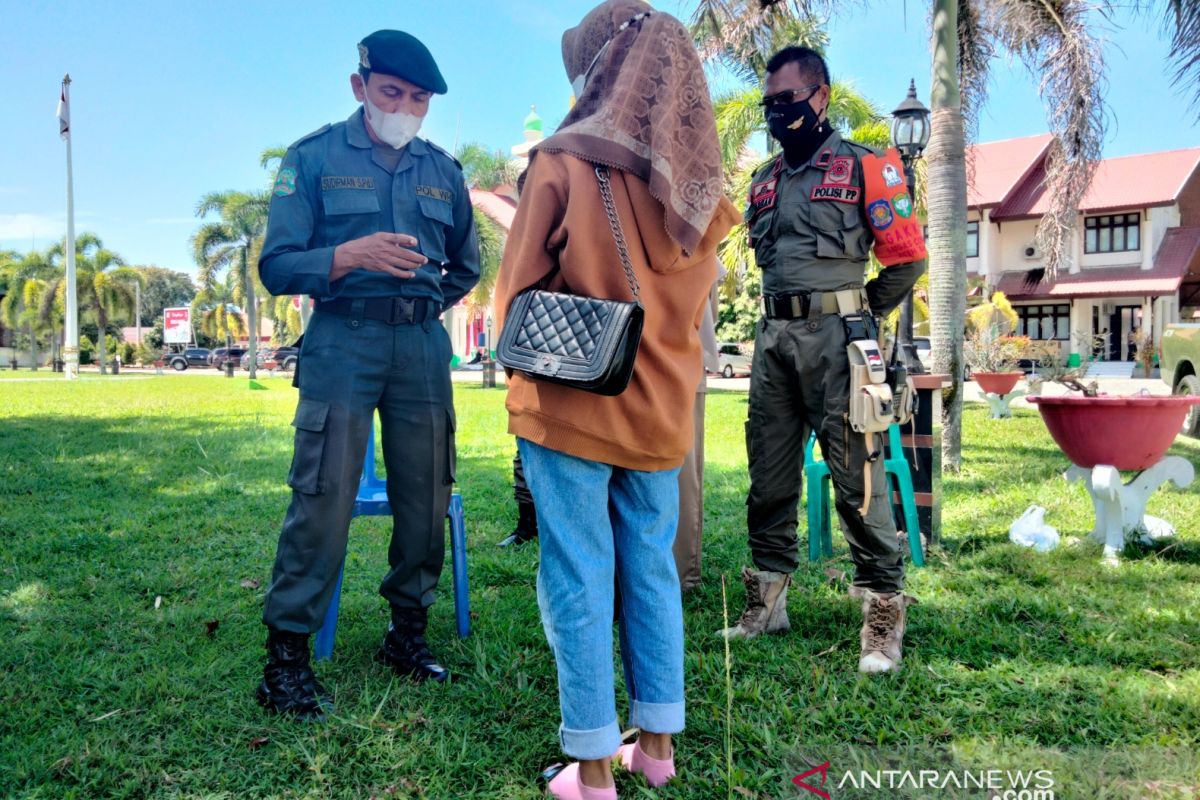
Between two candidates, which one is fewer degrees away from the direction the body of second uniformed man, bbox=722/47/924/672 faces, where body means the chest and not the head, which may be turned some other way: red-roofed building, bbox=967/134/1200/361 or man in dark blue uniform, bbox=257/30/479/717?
the man in dark blue uniform

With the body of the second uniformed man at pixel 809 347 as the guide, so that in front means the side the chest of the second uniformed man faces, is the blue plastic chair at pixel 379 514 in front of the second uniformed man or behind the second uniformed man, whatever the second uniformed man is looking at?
in front

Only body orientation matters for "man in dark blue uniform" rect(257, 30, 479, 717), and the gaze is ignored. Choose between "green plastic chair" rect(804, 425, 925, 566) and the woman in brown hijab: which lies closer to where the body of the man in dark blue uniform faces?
the woman in brown hijab

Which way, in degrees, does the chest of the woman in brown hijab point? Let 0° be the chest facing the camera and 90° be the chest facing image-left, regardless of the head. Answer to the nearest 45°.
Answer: approximately 135°

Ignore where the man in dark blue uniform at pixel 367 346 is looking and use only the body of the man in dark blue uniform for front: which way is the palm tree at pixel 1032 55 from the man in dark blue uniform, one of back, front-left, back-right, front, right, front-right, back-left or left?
left

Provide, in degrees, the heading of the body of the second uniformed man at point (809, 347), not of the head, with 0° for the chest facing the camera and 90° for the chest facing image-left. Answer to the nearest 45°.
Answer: approximately 45°

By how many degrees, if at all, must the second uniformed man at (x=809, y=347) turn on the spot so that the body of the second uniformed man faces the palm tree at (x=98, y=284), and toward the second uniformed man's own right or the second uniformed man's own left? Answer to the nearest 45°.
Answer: approximately 90° to the second uniformed man's own right

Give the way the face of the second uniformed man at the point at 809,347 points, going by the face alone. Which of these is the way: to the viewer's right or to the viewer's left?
to the viewer's left

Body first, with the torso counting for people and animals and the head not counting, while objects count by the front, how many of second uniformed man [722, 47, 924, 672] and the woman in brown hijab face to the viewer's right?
0

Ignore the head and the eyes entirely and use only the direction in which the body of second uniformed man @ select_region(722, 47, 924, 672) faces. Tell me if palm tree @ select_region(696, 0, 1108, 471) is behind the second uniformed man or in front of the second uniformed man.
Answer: behind

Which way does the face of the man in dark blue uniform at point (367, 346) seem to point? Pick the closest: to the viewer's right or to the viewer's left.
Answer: to the viewer's right

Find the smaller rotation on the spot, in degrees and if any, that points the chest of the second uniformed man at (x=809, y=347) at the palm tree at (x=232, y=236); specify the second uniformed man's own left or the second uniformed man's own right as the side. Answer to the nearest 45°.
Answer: approximately 90° to the second uniformed man's own right

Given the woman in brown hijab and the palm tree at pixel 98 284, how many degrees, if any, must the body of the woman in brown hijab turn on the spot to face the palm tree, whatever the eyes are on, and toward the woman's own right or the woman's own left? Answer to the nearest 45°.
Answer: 0° — they already face it

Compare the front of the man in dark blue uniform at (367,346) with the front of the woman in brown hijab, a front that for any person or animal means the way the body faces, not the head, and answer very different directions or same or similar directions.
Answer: very different directions

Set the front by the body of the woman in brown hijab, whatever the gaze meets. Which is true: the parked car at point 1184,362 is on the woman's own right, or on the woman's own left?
on the woman's own right

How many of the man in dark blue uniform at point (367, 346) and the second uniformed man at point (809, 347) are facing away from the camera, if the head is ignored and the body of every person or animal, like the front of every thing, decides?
0
